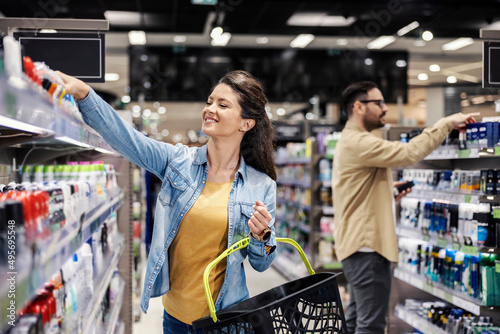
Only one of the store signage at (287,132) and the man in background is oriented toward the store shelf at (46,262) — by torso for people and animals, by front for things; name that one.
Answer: the store signage

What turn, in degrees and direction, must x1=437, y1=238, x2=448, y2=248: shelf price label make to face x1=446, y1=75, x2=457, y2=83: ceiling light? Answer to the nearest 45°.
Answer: approximately 135° to its right

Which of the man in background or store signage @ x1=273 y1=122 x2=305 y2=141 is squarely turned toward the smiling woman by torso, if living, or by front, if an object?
the store signage

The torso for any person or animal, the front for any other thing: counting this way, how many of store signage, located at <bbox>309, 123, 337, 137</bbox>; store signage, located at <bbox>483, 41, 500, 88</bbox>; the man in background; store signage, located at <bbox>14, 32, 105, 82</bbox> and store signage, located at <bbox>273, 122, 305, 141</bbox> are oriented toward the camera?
4

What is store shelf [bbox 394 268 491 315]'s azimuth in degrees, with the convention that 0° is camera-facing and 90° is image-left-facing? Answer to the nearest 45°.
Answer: approximately 45°

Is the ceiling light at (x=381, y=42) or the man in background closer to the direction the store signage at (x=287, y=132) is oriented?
the man in background

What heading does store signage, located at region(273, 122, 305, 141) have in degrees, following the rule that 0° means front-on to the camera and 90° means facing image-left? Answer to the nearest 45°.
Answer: approximately 0°

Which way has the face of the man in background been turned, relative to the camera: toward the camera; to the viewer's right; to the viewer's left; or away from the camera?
to the viewer's right

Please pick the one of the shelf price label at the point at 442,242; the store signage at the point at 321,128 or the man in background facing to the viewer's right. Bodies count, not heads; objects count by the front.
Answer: the man in background

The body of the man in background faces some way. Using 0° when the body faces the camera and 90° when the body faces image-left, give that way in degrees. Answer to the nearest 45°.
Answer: approximately 270°
